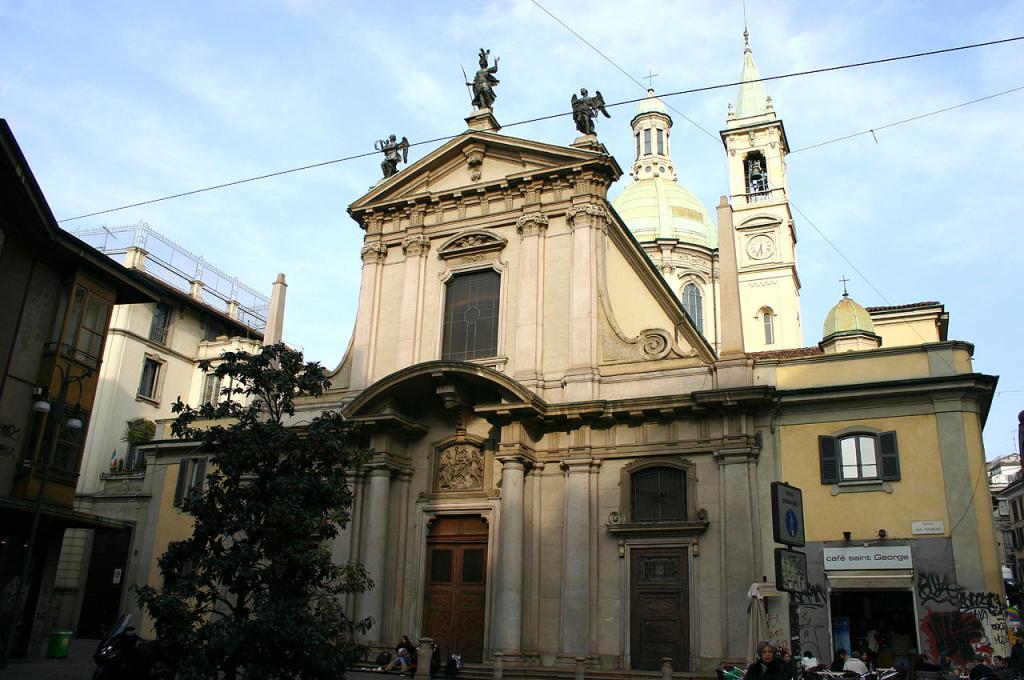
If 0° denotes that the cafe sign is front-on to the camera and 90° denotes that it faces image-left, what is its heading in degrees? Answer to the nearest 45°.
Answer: approximately 0°

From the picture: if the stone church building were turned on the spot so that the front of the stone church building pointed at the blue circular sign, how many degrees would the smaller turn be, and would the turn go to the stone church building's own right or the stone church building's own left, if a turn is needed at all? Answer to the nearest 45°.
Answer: approximately 45° to the stone church building's own left

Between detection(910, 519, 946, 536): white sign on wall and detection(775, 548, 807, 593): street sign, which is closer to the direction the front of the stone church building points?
the street sign

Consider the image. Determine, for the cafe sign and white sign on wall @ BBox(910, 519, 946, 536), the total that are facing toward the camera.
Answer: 2

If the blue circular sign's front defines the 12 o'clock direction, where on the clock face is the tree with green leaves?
The tree with green leaves is roughly at 2 o'clock from the blue circular sign.

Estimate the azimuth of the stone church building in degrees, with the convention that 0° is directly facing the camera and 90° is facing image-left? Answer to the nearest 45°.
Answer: approximately 45°

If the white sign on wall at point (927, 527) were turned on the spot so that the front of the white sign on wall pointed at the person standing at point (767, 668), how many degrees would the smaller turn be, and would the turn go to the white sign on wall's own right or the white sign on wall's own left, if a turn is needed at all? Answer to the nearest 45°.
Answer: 0° — it already faces them
